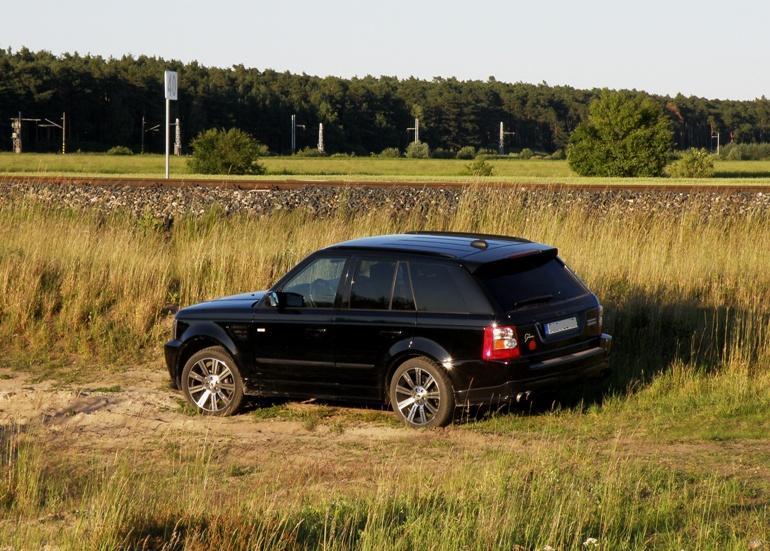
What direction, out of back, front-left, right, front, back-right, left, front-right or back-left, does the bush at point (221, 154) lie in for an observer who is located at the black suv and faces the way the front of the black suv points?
front-right

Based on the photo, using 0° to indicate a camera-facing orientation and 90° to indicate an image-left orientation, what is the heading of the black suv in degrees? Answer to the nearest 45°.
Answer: approximately 135°
